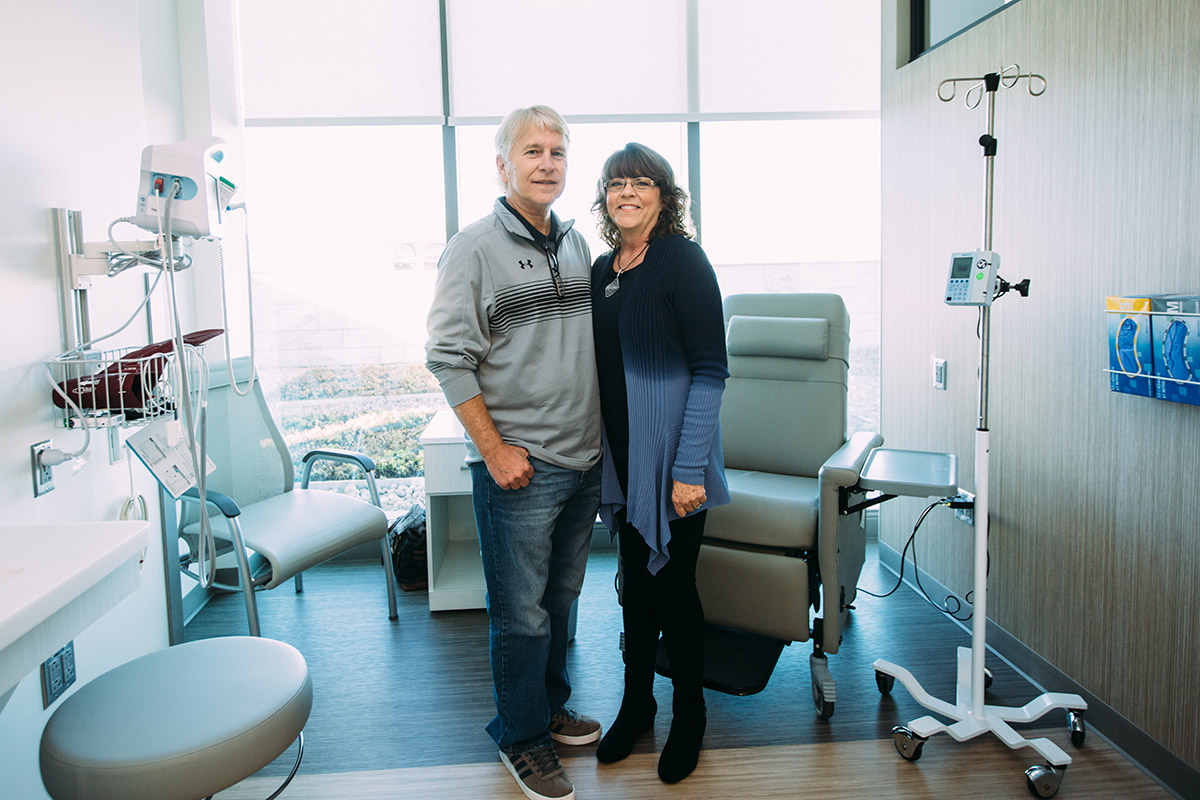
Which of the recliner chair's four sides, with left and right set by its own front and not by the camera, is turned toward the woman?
front

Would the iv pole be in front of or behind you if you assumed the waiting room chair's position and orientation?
in front

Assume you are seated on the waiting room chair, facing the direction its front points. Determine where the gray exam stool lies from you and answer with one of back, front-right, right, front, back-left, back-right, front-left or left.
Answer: front-right

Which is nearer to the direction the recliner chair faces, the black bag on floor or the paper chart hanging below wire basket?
the paper chart hanging below wire basket

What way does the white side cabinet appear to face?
toward the camera

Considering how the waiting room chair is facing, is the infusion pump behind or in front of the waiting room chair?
in front

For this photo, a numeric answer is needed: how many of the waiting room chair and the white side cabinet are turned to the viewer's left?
0

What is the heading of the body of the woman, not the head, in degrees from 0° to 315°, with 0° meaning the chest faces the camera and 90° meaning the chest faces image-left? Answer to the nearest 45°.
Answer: approximately 45°

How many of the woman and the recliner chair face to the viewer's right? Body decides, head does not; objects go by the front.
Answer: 0
